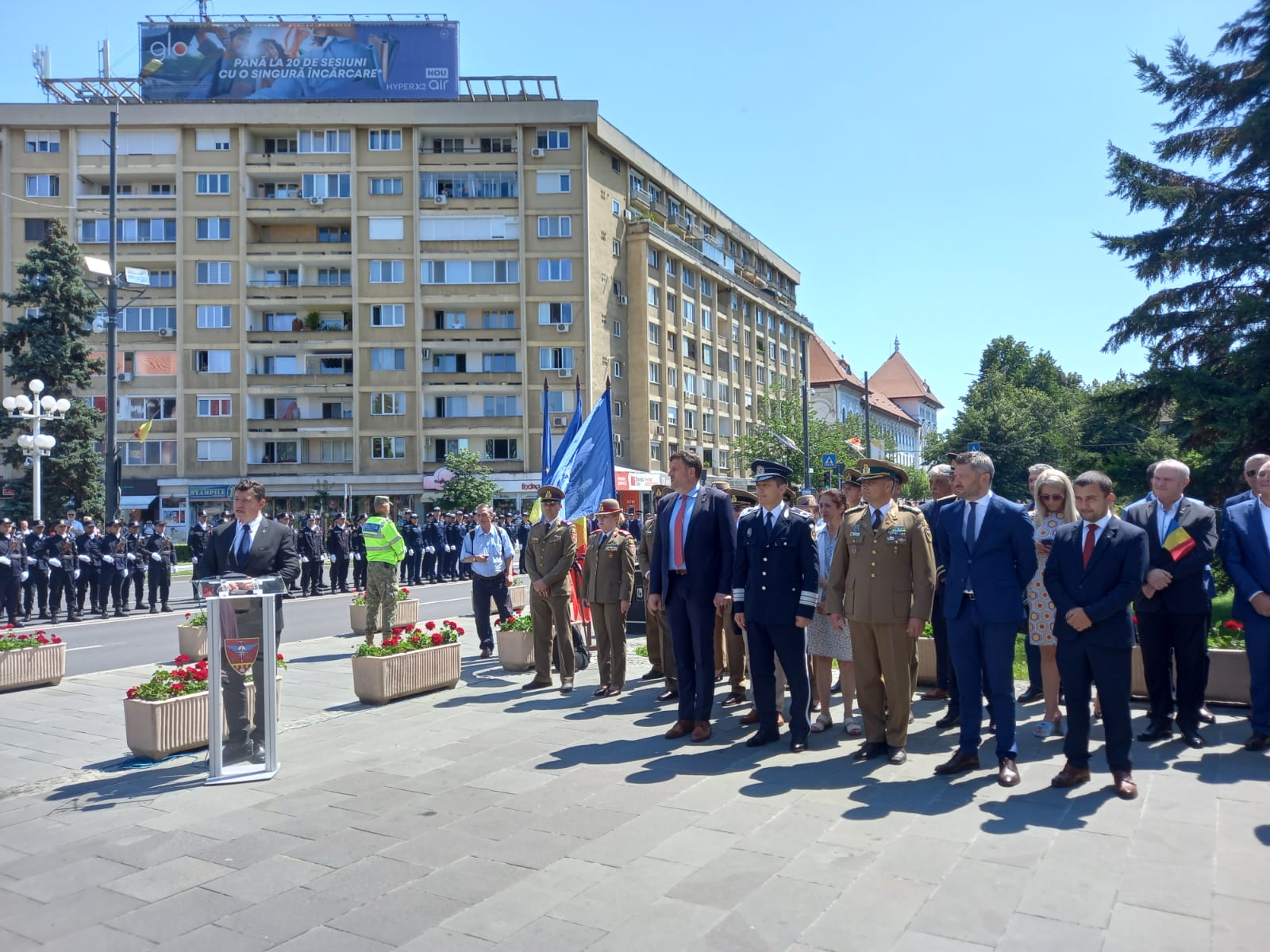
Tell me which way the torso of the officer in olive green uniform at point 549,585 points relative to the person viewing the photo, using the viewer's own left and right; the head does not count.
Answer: facing the viewer and to the left of the viewer

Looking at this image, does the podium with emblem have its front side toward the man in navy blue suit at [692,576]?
no

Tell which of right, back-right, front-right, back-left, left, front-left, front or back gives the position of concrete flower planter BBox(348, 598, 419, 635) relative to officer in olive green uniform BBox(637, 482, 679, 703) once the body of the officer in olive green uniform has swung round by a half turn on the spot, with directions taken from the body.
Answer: left

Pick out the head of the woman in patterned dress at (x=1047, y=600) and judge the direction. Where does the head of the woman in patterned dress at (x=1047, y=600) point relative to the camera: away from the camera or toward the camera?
toward the camera

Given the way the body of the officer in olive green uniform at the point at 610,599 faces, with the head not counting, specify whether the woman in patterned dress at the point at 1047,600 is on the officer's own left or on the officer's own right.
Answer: on the officer's own left

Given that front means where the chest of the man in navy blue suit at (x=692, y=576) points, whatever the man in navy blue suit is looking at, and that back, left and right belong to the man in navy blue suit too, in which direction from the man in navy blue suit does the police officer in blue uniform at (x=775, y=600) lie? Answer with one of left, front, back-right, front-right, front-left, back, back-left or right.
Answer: left

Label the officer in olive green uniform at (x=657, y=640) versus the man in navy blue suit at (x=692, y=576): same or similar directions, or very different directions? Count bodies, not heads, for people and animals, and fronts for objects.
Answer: same or similar directions

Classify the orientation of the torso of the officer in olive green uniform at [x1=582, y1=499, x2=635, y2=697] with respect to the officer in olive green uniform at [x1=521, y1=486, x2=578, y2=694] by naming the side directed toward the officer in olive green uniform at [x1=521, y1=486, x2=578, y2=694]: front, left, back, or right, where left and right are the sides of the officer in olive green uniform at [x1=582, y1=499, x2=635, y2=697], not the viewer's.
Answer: right

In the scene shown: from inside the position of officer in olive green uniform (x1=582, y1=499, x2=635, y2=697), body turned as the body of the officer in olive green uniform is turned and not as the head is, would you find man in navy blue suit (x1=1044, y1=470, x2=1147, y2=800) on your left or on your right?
on your left

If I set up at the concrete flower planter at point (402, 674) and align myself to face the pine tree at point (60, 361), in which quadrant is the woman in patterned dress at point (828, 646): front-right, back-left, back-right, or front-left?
back-right

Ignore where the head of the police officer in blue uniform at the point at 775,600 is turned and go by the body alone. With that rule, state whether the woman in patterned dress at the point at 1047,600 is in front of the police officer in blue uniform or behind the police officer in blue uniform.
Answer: behind

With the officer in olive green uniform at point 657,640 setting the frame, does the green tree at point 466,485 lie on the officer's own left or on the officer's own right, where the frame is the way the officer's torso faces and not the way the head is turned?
on the officer's own right

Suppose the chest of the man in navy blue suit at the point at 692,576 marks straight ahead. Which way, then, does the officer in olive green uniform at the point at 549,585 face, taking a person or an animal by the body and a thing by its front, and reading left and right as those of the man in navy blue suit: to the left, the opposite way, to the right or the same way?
the same way

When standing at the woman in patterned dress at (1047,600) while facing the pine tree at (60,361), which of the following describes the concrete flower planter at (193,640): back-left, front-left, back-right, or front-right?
front-left

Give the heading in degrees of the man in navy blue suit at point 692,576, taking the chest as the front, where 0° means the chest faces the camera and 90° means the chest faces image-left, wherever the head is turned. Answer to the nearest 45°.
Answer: approximately 45°

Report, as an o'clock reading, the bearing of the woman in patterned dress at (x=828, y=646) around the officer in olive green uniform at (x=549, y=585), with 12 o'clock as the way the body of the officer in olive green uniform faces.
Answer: The woman in patterned dress is roughly at 9 o'clock from the officer in olive green uniform.

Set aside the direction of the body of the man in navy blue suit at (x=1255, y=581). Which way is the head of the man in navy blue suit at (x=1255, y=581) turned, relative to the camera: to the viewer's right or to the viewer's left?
to the viewer's left

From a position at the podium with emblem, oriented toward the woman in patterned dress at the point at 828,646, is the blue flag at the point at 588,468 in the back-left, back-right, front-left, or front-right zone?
front-left

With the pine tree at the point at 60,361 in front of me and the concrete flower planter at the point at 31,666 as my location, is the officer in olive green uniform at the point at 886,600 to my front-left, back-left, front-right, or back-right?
back-right

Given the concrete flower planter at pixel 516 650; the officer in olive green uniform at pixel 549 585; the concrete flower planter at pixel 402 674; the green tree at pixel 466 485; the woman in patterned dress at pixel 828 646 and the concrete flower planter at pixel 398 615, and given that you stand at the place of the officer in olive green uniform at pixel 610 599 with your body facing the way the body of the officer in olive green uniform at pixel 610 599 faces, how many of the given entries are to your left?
1
